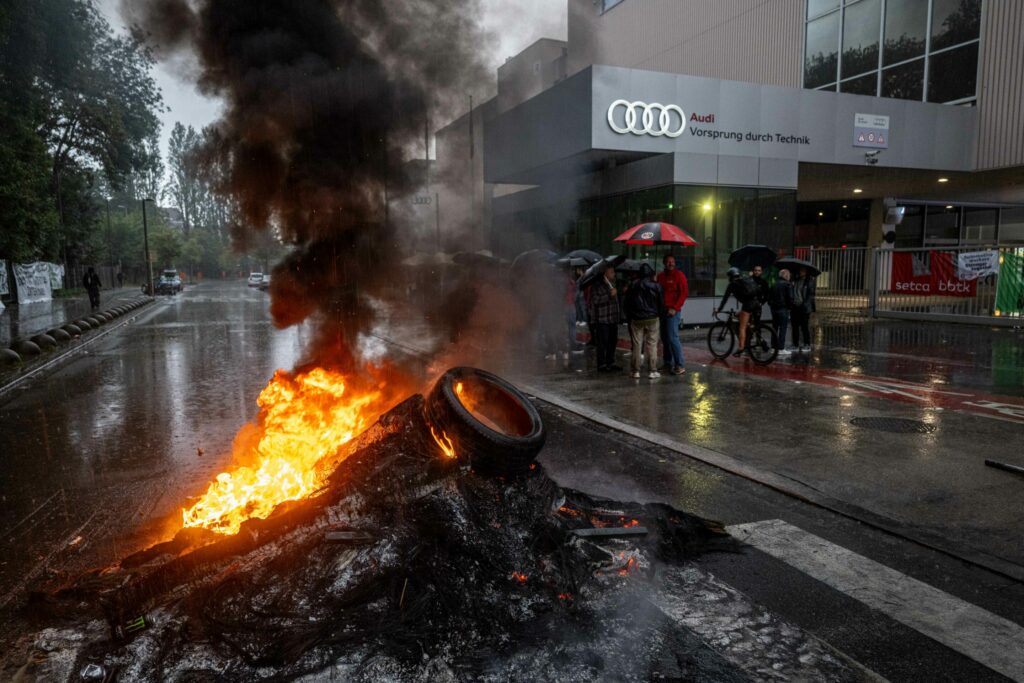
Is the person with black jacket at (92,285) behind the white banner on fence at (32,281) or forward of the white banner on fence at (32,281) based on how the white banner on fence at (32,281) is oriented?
forward

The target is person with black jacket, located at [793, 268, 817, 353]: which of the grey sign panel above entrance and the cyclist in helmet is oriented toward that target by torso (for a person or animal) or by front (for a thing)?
the grey sign panel above entrance

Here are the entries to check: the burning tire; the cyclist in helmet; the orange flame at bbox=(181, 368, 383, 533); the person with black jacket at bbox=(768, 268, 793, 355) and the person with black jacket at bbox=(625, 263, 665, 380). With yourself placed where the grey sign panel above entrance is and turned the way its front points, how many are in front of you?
5

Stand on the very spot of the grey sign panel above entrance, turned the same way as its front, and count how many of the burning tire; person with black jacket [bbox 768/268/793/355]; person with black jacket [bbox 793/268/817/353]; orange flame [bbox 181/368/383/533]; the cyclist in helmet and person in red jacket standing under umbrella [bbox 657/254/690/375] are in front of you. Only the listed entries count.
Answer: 6

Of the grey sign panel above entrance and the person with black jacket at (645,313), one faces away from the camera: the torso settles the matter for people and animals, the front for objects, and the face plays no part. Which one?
the person with black jacket

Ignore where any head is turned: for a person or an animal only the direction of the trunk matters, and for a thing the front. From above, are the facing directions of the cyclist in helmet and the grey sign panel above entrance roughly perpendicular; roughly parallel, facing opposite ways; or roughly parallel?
roughly perpendicular

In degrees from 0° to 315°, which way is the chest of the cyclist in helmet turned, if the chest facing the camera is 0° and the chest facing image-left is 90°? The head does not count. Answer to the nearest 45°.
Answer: approximately 90°

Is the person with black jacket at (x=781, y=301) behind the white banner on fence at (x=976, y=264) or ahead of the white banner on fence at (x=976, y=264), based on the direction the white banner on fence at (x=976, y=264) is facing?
ahead

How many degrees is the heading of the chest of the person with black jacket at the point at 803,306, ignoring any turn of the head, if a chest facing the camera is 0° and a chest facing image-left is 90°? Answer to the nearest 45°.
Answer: approximately 45°

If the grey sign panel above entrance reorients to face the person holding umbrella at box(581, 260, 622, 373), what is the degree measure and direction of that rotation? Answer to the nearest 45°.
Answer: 0° — it already faces them

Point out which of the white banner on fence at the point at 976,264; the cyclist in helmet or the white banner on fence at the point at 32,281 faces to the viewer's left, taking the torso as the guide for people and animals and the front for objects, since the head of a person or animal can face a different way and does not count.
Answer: the cyclist in helmet

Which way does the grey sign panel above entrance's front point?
toward the camera

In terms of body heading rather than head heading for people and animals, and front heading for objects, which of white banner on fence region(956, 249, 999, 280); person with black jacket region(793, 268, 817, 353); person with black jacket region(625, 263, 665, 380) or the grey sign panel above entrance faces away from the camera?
person with black jacket region(625, 263, 665, 380)

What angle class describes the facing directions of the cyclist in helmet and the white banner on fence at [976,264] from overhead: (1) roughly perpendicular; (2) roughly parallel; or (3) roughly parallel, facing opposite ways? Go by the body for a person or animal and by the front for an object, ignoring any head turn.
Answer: roughly perpendicular

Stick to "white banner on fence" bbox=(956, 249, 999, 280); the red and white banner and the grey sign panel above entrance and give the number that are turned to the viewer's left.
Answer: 0

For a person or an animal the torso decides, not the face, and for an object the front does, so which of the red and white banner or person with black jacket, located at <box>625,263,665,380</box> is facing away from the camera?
the person with black jacket

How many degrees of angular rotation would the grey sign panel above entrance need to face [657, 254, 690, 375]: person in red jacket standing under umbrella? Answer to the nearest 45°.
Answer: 0° — it already faces them
